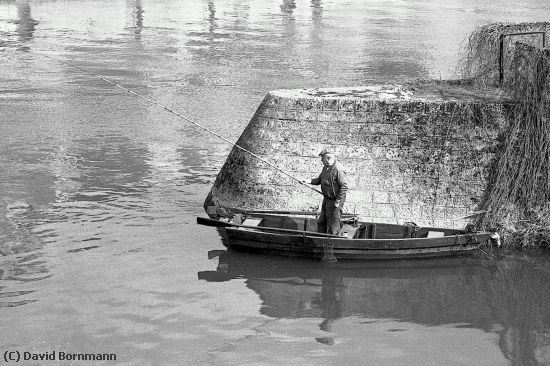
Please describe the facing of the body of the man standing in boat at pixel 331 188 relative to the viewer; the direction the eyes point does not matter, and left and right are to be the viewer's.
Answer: facing the viewer and to the left of the viewer

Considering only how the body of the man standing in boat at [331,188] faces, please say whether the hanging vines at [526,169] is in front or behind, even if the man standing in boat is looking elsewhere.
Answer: behind
